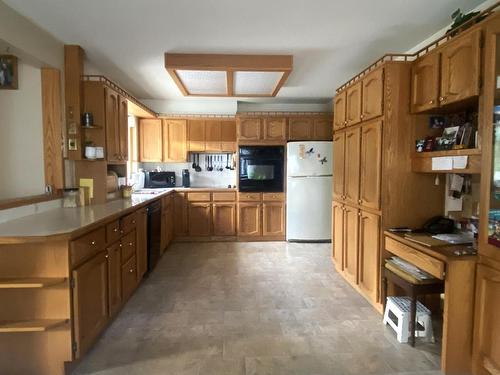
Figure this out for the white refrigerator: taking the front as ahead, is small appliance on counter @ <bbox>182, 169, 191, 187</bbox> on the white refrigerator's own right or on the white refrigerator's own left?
on the white refrigerator's own right

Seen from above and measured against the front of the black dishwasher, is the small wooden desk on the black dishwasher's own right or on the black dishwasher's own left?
on the black dishwasher's own right

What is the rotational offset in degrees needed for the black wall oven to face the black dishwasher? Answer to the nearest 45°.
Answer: approximately 45° to its right

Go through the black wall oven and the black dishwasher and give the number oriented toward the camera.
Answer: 1

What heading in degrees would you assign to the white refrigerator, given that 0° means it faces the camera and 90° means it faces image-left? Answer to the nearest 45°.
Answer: approximately 0°

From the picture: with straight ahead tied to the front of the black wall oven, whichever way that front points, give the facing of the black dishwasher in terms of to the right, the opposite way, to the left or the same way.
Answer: to the left

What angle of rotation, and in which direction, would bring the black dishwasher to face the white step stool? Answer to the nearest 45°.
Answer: approximately 45° to its right

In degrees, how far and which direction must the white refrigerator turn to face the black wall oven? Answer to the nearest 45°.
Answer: approximately 90° to its right

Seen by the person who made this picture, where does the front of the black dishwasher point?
facing to the right of the viewer
